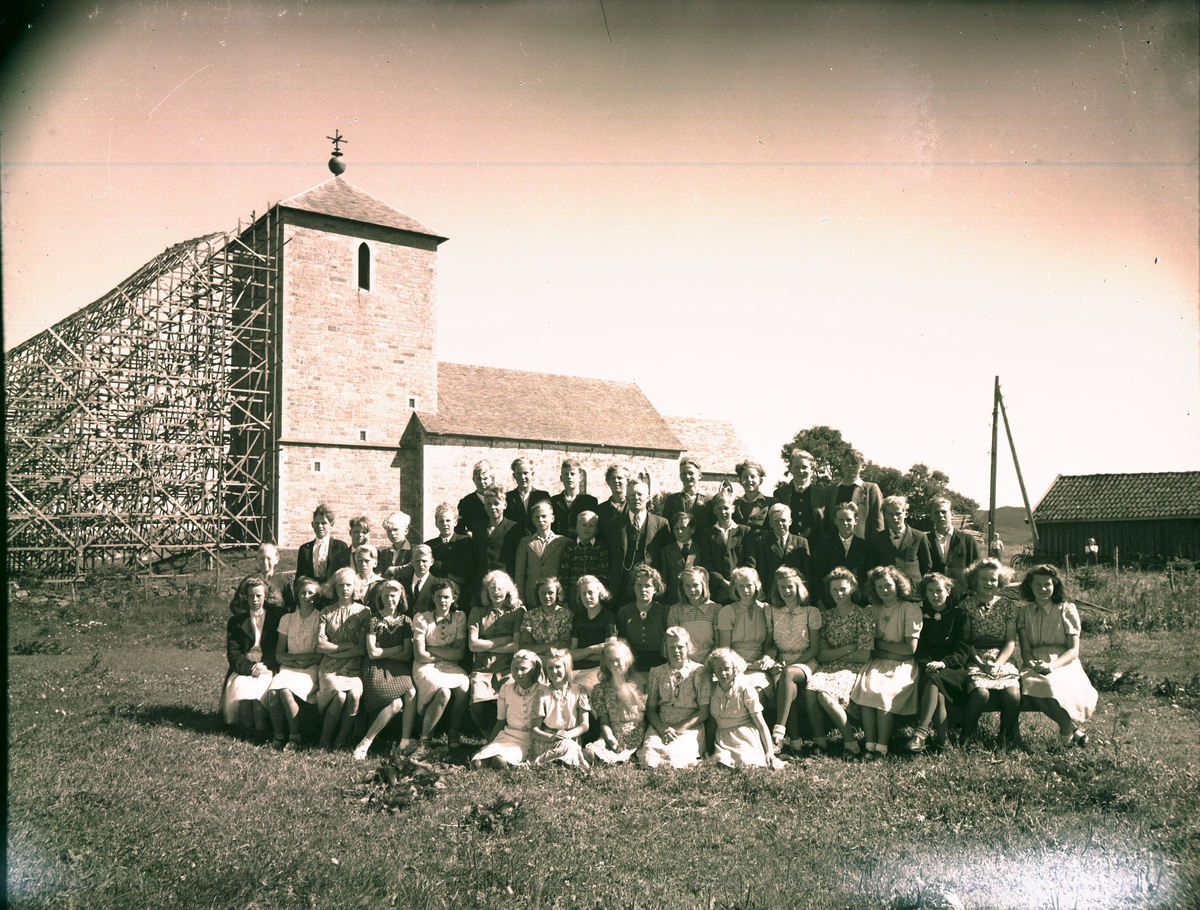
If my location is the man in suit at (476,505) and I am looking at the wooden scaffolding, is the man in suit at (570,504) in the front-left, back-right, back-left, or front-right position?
back-right

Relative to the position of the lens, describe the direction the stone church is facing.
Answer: facing to the left of the viewer

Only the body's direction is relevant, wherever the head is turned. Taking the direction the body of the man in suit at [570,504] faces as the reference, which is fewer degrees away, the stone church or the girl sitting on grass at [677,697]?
the girl sitting on grass

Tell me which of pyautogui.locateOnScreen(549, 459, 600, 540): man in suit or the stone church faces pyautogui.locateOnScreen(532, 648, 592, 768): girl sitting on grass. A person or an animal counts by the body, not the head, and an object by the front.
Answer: the man in suit

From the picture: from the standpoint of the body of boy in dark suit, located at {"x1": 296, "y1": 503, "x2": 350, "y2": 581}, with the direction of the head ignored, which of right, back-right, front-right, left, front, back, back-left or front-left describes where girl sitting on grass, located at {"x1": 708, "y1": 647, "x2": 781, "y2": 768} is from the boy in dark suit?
front-left

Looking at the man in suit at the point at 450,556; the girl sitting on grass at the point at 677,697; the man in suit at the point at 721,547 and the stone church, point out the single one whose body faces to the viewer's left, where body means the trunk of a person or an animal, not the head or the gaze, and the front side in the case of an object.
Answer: the stone church

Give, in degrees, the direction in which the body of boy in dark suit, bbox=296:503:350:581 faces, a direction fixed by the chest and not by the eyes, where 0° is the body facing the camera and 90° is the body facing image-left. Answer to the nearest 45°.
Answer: approximately 0°

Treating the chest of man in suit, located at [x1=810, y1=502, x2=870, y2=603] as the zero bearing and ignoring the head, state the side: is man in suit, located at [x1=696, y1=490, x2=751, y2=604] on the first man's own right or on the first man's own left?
on the first man's own right
